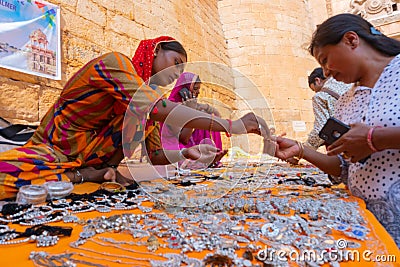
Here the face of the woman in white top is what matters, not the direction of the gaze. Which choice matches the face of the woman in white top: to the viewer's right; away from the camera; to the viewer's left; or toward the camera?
to the viewer's left

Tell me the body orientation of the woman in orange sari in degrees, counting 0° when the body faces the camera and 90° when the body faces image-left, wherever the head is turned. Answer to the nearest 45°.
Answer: approximately 270°

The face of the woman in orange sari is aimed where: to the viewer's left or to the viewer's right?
to the viewer's right

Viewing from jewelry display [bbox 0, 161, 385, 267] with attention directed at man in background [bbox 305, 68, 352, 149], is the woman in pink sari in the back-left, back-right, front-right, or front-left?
front-left

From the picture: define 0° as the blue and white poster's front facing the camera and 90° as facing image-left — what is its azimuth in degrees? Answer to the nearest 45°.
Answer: approximately 315°

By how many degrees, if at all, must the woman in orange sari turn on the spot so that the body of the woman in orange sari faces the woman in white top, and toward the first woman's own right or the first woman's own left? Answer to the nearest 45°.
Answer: approximately 45° to the first woman's own right

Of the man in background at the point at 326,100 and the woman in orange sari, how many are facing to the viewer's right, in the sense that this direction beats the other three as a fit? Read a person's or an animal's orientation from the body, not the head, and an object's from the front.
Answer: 1

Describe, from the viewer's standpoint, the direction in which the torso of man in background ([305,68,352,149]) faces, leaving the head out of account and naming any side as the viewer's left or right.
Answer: facing to the left of the viewer

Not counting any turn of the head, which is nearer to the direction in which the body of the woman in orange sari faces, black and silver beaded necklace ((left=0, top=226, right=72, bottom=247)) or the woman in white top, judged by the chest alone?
the woman in white top

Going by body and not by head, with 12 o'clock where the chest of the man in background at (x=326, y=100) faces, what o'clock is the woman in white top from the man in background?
The woman in white top is roughly at 9 o'clock from the man in background.

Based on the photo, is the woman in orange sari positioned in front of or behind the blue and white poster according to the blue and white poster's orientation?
in front

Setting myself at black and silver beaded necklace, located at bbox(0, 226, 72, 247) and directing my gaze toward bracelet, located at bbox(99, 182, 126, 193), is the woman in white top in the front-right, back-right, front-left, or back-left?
front-right

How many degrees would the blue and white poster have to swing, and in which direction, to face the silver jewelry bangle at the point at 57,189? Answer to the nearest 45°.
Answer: approximately 45° to its right
